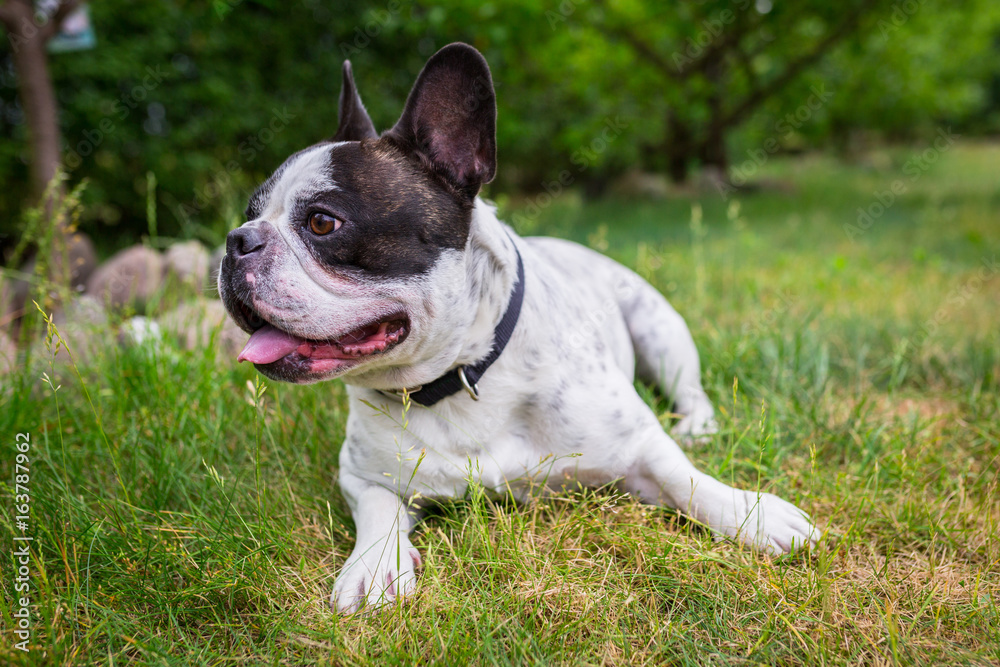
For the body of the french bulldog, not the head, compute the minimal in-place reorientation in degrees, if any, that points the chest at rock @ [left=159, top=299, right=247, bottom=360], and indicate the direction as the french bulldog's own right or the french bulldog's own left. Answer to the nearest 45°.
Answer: approximately 90° to the french bulldog's own right

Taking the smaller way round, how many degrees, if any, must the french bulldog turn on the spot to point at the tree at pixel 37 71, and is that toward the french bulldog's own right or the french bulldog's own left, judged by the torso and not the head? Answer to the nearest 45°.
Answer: approximately 90° to the french bulldog's own right

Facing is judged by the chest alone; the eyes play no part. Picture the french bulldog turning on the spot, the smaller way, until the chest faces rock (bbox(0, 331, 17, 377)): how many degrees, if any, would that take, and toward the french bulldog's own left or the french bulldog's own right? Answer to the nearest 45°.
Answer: approximately 90° to the french bulldog's own right

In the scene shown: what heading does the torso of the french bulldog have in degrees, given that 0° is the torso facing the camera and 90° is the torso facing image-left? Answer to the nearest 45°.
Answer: approximately 45°

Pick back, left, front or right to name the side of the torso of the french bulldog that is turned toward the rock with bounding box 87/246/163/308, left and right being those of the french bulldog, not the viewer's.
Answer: right

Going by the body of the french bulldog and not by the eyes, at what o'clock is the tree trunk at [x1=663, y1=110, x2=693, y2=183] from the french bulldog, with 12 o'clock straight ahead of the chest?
The tree trunk is roughly at 5 o'clock from the french bulldog.

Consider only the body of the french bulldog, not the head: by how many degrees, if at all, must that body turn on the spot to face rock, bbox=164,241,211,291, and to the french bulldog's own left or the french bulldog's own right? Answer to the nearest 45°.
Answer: approximately 90° to the french bulldog's own right
